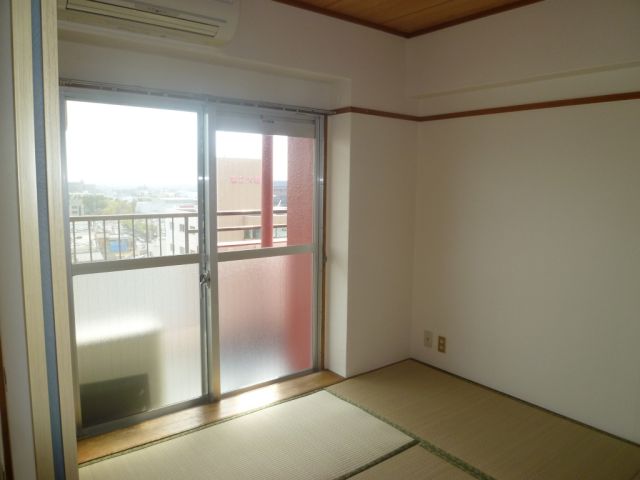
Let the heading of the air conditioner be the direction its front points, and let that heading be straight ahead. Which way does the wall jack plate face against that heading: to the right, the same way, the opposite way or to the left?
to the right

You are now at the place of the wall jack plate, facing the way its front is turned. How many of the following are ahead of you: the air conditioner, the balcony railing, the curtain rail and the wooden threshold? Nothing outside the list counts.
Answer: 4

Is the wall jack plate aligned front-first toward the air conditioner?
yes
